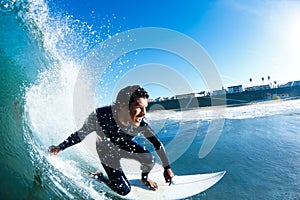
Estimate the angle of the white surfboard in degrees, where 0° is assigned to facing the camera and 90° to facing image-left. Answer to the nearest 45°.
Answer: approximately 270°

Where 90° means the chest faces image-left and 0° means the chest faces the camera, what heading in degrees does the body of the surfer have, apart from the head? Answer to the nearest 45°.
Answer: approximately 315°
